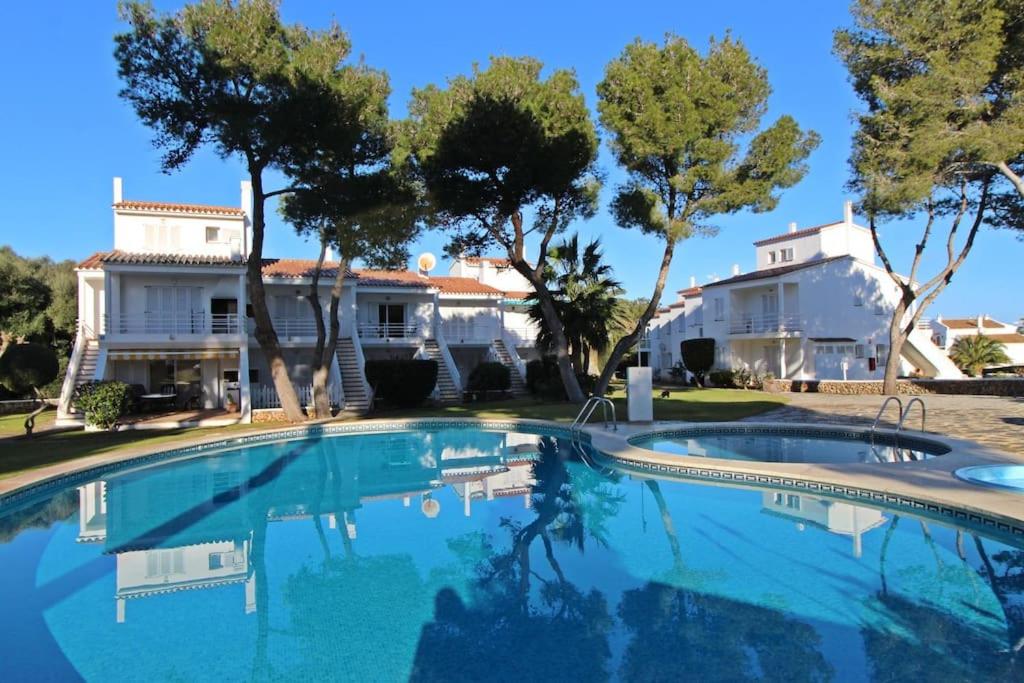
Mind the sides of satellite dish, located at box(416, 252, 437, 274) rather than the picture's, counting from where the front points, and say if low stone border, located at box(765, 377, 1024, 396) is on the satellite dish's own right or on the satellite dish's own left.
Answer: on the satellite dish's own left

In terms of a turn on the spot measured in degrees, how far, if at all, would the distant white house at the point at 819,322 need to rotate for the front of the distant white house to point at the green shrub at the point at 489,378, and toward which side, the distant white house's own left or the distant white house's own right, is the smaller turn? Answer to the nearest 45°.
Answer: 0° — it already faces it

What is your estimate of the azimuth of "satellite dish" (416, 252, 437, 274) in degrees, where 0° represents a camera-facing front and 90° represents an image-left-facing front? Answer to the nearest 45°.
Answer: approximately 0°

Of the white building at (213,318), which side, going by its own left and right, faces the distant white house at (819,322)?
left

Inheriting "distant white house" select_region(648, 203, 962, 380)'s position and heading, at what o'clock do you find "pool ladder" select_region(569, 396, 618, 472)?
The pool ladder is roughly at 11 o'clock from the distant white house.

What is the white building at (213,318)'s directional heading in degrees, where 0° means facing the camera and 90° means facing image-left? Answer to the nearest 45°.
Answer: approximately 0°

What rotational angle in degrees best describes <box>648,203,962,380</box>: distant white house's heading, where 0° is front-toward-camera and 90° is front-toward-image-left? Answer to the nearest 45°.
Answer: approximately 45°

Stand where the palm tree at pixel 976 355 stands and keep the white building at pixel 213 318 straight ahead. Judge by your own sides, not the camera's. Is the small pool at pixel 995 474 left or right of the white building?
left

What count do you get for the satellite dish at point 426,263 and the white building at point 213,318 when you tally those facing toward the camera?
2

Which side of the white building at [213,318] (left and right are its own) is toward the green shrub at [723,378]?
left

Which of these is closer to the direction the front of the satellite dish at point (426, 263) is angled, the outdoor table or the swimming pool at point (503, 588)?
the swimming pool

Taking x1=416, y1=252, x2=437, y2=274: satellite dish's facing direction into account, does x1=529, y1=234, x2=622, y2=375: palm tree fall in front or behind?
in front
